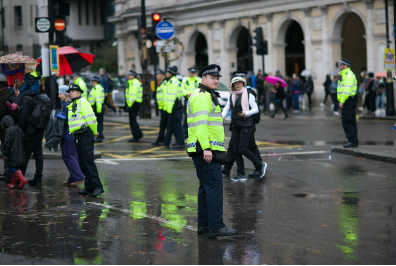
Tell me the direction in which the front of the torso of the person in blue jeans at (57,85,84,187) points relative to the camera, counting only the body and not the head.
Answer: to the viewer's left

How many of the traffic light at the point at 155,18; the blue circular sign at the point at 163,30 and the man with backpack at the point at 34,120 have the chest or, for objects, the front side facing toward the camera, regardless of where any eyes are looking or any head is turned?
2

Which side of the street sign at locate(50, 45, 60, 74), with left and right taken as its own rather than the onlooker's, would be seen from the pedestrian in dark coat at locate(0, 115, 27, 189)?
front

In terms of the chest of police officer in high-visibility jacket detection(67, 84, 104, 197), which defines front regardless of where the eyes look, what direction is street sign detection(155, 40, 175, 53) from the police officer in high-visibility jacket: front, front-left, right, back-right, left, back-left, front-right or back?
back-right

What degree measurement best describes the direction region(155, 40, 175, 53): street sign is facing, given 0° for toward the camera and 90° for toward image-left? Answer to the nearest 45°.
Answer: approximately 0°

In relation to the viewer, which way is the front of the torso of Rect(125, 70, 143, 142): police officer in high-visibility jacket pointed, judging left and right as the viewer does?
facing to the left of the viewer
